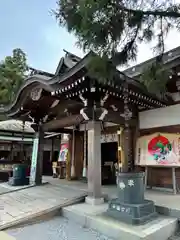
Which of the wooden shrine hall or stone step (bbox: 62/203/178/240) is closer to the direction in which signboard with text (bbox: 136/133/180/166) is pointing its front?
the stone step

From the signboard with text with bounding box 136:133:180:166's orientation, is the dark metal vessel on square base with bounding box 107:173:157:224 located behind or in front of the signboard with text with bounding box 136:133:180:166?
in front

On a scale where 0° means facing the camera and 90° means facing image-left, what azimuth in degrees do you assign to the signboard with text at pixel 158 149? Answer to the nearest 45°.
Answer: approximately 0°

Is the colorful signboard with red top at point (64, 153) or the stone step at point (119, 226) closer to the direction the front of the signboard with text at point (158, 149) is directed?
the stone step

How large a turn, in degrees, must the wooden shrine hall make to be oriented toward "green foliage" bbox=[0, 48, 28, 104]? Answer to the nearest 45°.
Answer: approximately 90° to its right

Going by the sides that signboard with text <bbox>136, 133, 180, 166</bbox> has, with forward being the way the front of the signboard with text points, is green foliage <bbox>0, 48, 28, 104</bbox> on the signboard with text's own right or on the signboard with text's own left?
on the signboard with text's own right

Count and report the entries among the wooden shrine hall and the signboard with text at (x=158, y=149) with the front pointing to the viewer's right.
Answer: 0
